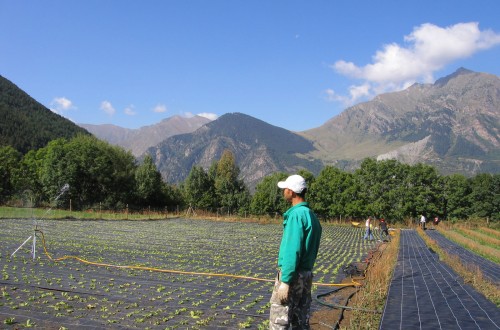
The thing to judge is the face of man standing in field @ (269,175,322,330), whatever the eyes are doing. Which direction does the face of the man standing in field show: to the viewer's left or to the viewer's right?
to the viewer's left

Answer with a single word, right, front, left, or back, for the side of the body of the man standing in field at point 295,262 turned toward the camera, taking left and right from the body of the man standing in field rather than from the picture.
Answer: left
